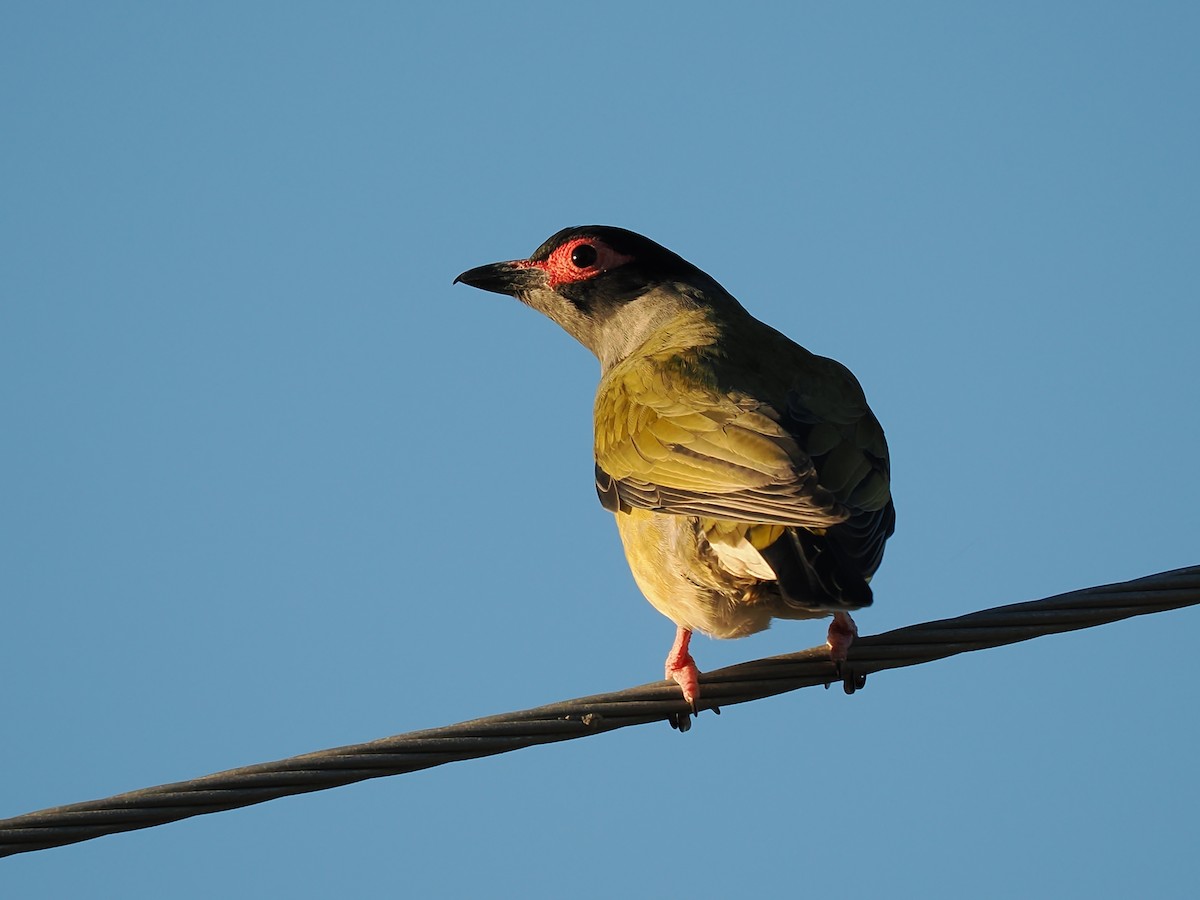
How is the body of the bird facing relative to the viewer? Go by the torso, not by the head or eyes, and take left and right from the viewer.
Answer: facing away from the viewer and to the left of the viewer
